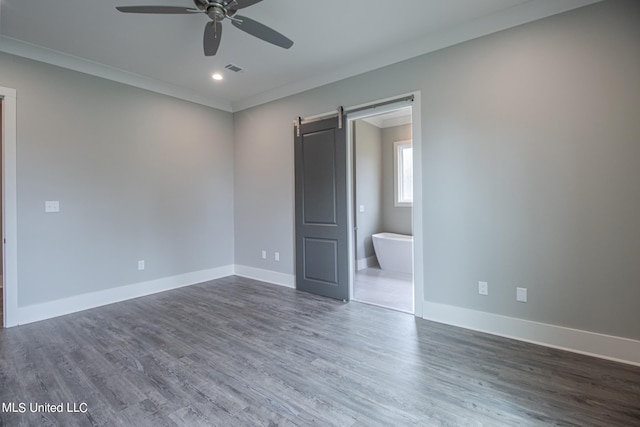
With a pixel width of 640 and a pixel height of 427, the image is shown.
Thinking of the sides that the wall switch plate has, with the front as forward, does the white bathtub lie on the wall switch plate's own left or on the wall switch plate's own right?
on the wall switch plate's own left

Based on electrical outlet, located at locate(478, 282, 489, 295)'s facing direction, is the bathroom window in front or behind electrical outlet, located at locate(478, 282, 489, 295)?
behind

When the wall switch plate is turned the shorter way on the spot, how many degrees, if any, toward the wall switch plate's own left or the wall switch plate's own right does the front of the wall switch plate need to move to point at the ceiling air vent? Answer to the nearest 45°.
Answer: approximately 45° to the wall switch plate's own left

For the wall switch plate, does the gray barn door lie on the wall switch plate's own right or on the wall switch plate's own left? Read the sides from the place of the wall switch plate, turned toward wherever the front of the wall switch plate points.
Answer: on the wall switch plate's own left

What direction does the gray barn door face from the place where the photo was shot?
facing the viewer and to the left of the viewer

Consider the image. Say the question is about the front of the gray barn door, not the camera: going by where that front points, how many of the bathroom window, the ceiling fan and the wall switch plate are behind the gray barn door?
1

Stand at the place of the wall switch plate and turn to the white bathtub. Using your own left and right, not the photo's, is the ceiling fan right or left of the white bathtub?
right

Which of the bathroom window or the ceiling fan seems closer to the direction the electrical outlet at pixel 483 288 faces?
the ceiling fan

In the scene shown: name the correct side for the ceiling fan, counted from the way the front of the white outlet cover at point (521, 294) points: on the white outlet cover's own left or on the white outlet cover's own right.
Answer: on the white outlet cover's own right

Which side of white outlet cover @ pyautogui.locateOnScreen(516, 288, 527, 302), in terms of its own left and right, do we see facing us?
front

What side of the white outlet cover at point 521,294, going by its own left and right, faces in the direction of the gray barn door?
right

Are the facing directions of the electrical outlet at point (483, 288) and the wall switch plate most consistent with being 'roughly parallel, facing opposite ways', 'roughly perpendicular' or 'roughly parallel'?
roughly perpendicular

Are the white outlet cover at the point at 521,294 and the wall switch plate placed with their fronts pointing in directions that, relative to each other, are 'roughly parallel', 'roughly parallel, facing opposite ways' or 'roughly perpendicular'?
roughly perpendicular
